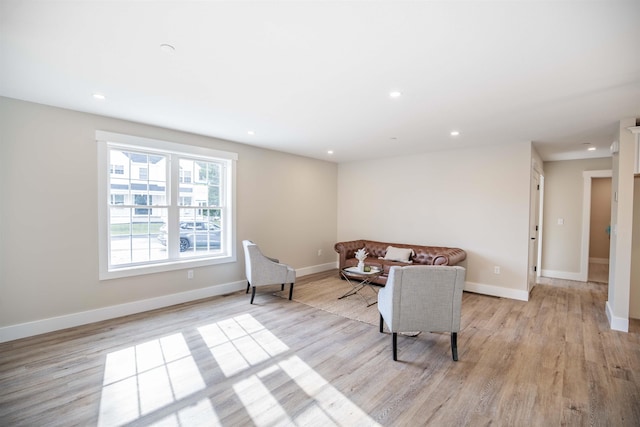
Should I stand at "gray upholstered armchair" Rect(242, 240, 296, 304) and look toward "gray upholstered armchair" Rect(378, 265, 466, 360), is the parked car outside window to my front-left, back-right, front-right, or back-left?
back-right

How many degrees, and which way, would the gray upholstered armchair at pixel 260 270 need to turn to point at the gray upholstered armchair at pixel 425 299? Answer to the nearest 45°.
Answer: approximately 45° to its right

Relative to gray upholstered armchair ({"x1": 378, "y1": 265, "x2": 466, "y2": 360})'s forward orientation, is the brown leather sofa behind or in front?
in front

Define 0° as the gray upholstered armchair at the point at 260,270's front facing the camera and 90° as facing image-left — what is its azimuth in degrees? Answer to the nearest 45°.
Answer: approximately 270°

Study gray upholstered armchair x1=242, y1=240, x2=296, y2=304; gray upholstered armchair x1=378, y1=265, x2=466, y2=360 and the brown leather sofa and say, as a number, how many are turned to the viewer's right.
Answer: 1

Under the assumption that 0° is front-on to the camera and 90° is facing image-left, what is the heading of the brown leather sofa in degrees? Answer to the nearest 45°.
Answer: approximately 45°

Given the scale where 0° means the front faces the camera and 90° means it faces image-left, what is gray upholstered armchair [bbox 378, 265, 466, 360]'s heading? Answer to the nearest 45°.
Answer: approximately 180°

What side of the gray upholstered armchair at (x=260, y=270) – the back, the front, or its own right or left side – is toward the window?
back

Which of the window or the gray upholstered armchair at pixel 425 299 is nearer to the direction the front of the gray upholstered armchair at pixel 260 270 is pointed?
the gray upholstered armchair

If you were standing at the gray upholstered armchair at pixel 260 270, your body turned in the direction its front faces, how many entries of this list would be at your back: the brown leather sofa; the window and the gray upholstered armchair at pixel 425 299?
1

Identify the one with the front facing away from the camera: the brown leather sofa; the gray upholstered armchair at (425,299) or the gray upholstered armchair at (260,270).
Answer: the gray upholstered armchair at (425,299)
